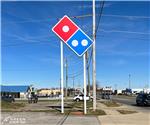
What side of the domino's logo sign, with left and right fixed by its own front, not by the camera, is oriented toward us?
front
